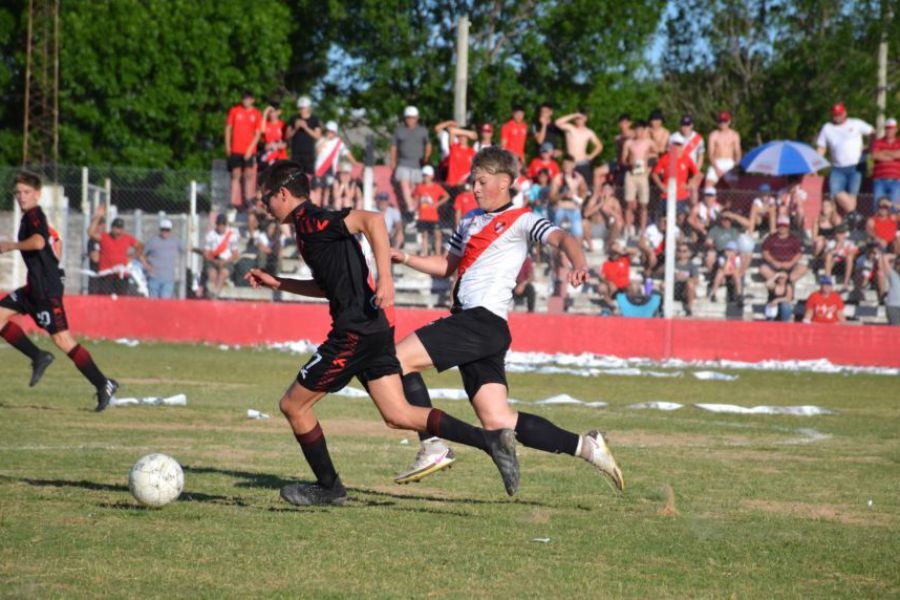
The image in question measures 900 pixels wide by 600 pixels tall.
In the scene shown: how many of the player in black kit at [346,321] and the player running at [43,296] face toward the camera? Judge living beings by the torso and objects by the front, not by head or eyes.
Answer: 0

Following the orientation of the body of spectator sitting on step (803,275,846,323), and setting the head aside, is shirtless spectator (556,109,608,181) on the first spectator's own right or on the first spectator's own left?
on the first spectator's own right

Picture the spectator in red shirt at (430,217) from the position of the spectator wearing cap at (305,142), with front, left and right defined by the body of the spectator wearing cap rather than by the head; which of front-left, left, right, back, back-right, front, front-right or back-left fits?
front-left

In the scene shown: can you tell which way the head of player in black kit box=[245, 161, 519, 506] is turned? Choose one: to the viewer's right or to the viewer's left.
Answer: to the viewer's left

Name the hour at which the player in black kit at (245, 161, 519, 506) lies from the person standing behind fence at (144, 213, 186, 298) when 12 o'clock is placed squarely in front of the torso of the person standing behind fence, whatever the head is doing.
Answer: The player in black kit is roughly at 12 o'clock from the person standing behind fence.

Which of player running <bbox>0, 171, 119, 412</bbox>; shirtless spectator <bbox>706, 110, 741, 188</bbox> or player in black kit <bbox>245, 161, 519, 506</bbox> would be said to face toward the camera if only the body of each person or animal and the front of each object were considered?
the shirtless spectator

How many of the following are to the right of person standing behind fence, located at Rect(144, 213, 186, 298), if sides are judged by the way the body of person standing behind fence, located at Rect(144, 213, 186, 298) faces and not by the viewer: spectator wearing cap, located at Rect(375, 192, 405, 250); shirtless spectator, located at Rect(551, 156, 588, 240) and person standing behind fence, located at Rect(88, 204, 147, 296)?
1

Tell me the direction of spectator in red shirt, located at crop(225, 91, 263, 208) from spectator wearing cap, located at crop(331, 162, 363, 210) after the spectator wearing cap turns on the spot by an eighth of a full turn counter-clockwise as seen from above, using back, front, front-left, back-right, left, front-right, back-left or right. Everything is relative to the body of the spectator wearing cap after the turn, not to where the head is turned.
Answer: back

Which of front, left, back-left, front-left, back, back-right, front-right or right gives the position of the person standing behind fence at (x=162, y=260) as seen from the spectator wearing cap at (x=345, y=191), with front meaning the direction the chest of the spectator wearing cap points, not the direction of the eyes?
right
